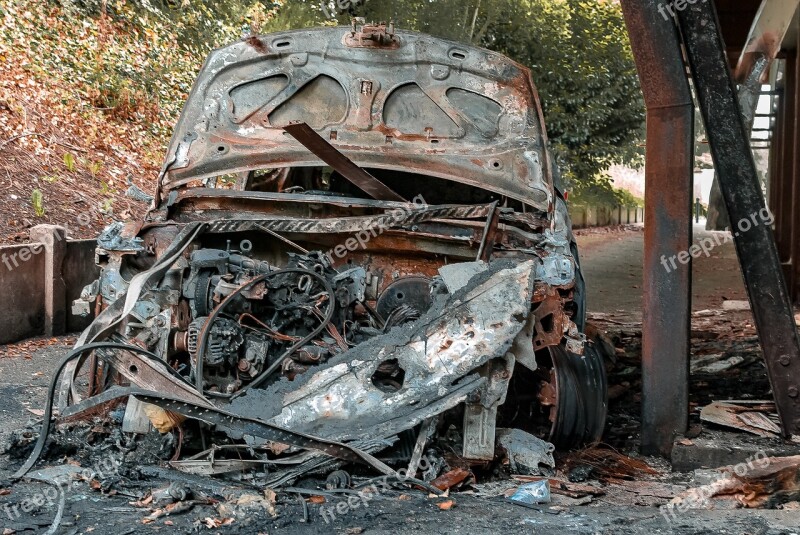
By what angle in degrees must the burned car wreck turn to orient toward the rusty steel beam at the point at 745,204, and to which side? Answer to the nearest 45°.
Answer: approximately 90° to its left

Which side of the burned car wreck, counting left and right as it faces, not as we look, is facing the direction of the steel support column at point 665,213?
left

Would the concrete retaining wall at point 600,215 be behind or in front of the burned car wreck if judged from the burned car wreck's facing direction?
behind

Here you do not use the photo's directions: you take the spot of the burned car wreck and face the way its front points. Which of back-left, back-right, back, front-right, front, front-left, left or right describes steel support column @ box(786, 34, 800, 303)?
back-left

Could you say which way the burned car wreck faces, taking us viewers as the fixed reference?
facing the viewer

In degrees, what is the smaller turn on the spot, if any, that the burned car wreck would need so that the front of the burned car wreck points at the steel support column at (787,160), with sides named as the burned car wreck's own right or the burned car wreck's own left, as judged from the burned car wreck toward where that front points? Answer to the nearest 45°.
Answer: approximately 135° to the burned car wreck's own left

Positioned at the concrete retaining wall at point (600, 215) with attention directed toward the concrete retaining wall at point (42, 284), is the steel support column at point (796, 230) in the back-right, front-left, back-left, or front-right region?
front-left

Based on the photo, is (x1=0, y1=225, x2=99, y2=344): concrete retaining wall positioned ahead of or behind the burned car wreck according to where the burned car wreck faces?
behind

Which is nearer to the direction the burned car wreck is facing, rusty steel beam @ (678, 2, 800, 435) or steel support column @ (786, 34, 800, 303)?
the rusty steel beam
